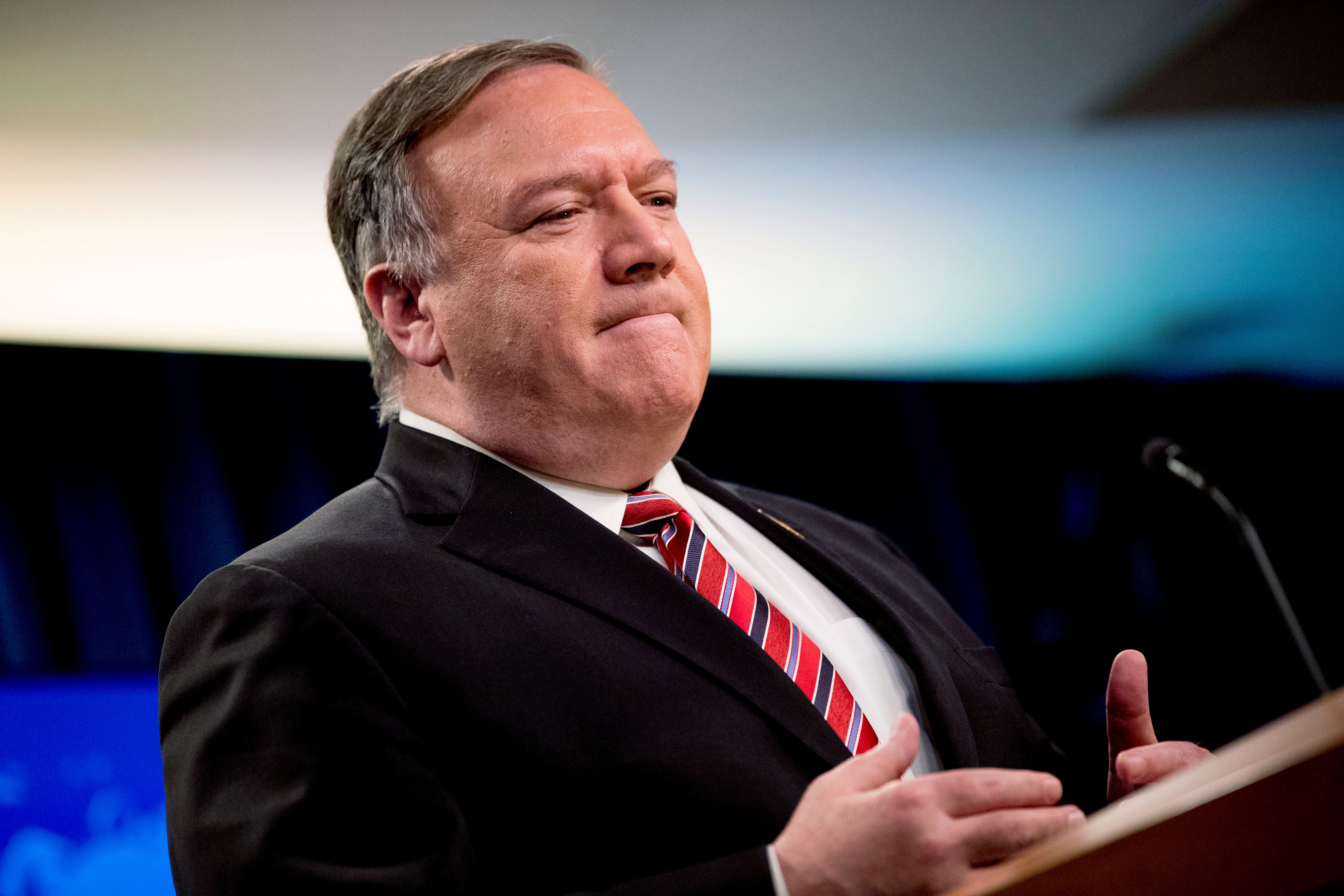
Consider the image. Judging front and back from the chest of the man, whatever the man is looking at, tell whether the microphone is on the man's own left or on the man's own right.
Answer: on the man's own left

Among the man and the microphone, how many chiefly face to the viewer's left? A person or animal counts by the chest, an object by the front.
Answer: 1

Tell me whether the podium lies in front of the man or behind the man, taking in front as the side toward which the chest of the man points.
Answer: in front

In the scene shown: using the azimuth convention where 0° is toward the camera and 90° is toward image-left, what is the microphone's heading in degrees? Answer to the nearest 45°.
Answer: approximately 90°

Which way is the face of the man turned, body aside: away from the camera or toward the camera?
toward the camera

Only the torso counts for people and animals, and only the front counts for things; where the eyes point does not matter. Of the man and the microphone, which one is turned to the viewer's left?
the microphone
